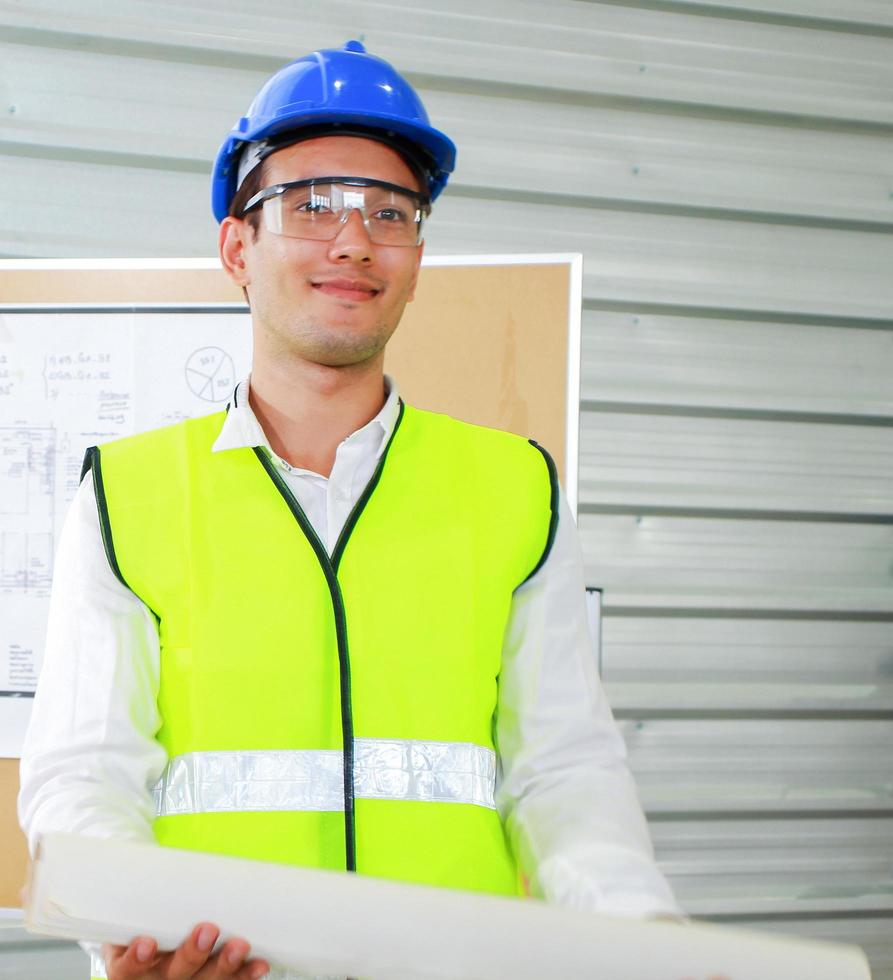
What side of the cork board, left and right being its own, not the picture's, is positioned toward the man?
front

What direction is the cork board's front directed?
toward the camera

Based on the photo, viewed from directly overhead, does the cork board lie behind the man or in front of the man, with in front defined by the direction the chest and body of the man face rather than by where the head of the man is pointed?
behind

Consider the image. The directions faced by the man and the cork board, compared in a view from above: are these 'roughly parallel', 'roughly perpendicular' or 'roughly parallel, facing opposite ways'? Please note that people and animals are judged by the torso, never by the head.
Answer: roughly parallel

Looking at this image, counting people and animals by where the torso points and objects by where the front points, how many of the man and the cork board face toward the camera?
2
